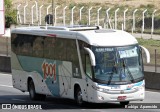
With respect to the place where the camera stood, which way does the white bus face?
facing the viewer and to the right of the viewer
